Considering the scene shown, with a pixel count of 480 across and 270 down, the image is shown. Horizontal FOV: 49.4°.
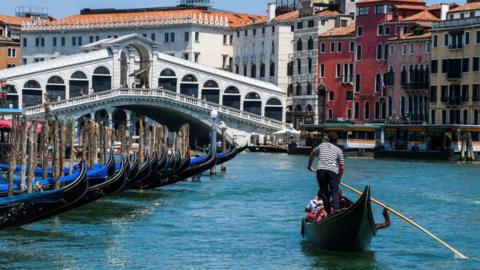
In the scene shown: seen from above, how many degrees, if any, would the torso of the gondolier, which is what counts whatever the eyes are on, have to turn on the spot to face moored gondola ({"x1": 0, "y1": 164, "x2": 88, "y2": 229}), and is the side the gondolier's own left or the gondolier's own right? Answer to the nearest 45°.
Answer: approximately 90° to the gondolier's own left

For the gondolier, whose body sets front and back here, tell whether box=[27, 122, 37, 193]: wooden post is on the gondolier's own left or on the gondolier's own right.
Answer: on the gondolier's own left

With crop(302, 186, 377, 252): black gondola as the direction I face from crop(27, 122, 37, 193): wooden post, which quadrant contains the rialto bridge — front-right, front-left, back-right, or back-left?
back-left

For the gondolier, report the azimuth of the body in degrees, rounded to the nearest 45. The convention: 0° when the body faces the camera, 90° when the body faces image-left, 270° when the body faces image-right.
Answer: approximately 180°
